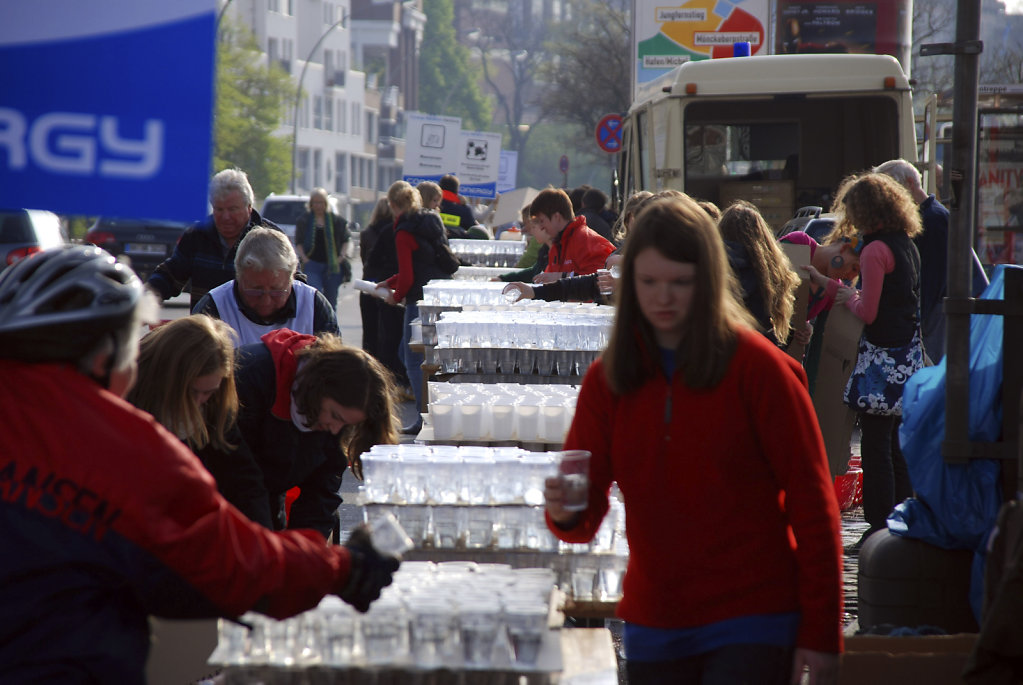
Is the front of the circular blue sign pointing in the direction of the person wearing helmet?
yes

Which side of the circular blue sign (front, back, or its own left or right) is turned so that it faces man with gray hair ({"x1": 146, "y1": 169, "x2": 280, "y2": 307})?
front

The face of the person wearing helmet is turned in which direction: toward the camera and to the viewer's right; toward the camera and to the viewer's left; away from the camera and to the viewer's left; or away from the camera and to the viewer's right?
away from the camera and to the viewer's right

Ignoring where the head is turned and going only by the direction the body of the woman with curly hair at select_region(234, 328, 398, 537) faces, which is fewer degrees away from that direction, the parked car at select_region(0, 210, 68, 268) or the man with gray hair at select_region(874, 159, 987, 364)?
the man with gray hair

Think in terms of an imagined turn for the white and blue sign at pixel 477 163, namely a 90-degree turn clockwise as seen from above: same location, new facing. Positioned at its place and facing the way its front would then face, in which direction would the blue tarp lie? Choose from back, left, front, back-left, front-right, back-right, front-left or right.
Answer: left

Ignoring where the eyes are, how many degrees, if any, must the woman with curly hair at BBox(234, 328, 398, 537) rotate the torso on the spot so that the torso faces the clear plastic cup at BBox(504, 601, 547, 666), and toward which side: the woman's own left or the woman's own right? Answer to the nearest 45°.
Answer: approximately 45° to the woman's own right

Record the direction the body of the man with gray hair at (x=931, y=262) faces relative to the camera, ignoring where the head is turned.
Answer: to the viewer's left

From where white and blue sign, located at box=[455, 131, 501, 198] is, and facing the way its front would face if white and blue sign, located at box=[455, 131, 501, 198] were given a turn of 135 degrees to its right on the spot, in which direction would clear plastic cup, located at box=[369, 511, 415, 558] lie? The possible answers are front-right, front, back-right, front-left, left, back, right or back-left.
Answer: back-left

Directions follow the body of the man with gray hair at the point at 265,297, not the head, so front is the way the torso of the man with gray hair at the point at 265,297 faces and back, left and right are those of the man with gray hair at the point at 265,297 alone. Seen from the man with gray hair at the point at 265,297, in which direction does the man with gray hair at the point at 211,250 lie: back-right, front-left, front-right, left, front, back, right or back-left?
back

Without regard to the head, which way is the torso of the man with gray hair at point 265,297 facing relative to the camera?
toward the camera

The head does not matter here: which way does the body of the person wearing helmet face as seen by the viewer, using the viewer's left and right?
facing away from the viewer and to the right of the viewer

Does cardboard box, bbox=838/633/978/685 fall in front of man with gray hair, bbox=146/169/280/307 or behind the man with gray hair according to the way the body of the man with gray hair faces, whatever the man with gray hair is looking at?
in front

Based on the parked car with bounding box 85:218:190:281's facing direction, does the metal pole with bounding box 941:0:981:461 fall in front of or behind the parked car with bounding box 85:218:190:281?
behind

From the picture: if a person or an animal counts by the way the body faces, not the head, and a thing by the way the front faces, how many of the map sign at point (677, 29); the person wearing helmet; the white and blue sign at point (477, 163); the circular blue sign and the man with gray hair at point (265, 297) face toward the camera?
4

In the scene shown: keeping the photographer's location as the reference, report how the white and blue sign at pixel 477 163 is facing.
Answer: facing the viewer

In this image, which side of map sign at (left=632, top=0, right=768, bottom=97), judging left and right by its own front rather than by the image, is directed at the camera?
front

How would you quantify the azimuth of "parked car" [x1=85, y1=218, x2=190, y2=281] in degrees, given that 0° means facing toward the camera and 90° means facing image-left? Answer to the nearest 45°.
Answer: approximately 180°
